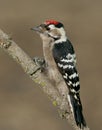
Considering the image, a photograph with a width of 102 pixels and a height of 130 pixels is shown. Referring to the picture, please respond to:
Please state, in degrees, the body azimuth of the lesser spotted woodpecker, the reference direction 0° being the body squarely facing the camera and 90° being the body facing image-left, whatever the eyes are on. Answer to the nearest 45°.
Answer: approximately 90°
